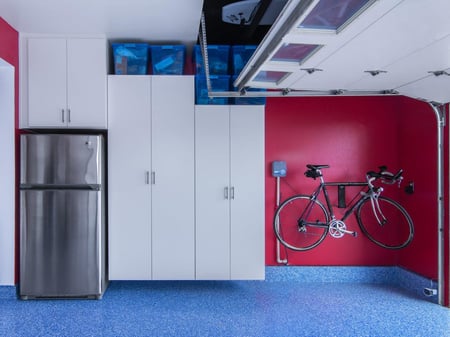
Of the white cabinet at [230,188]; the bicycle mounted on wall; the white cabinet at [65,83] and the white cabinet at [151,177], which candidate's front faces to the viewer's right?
the bicycle mounted on wall

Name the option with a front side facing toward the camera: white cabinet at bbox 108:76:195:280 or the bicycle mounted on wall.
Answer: the white cabinet

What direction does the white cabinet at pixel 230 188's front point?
toward the camera

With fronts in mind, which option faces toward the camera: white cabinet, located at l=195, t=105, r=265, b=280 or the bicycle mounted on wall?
the white cabinet

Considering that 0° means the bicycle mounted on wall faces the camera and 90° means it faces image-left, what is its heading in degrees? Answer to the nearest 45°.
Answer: approximately 270°

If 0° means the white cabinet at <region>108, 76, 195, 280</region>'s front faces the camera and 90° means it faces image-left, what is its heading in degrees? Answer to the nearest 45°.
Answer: approximately 0°

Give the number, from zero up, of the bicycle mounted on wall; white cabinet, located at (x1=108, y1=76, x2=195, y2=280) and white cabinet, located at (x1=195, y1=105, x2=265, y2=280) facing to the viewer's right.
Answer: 1

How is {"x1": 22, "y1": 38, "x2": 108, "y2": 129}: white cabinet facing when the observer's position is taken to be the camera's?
facing the viewer

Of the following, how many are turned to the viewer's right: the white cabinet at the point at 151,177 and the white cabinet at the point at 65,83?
0

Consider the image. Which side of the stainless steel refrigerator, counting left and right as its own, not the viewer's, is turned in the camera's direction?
front

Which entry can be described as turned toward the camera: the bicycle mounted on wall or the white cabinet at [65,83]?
the white cabinet

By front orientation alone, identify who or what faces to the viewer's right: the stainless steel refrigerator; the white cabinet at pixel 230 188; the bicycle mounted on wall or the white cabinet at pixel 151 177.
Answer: the bicycle mounted on wall
